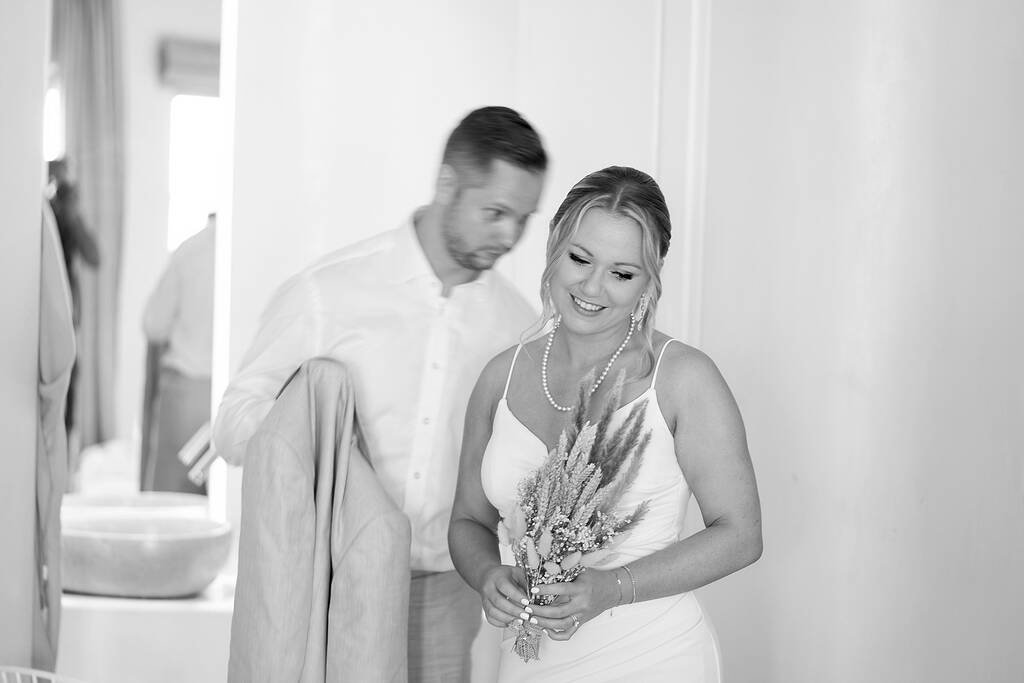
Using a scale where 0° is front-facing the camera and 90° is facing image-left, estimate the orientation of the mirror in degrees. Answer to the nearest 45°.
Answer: approximately 0°
